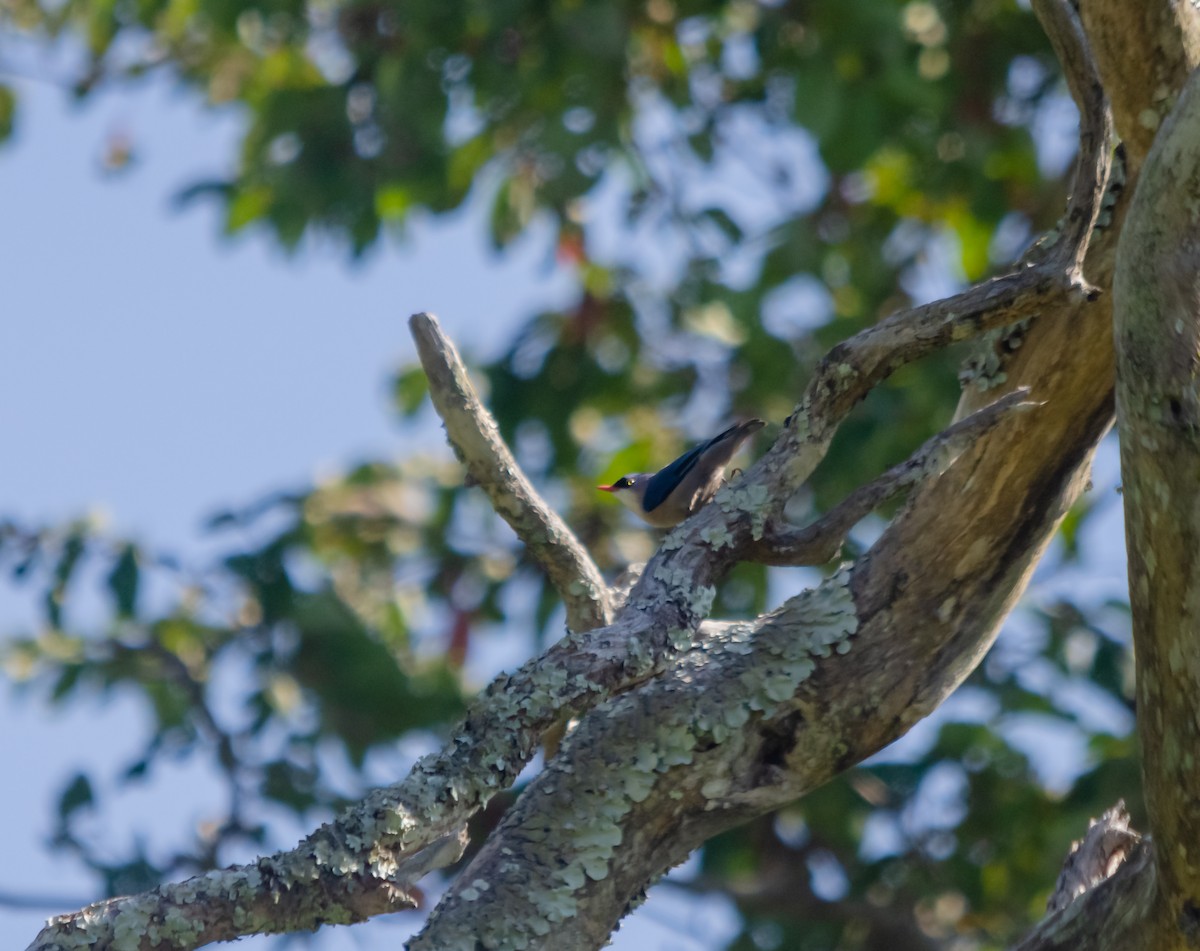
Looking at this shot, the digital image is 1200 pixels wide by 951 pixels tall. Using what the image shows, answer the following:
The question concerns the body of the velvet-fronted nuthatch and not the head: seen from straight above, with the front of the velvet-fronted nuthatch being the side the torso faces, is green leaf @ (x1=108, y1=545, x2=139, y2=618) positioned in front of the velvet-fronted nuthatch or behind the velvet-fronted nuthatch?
in front

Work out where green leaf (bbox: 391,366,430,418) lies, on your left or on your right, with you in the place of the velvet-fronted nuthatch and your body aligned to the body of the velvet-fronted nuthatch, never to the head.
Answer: on your right

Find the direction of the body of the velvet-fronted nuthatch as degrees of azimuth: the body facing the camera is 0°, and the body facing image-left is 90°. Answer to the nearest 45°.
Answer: approximately 90°

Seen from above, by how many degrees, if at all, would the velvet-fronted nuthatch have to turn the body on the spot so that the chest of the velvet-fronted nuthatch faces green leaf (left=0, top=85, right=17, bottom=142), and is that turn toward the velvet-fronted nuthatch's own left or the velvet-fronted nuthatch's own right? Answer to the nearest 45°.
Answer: approximately 45° to the velvet-fronted nuthatch's own right

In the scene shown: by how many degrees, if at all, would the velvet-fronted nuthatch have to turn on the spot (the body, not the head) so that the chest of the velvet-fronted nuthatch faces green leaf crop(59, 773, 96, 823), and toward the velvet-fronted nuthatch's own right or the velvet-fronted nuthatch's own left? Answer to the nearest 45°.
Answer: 0° — it already faces it

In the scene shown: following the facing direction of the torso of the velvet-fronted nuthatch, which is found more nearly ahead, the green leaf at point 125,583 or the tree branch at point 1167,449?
the green leaf

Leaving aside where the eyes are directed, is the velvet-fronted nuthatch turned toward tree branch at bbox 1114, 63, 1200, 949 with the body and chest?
no
